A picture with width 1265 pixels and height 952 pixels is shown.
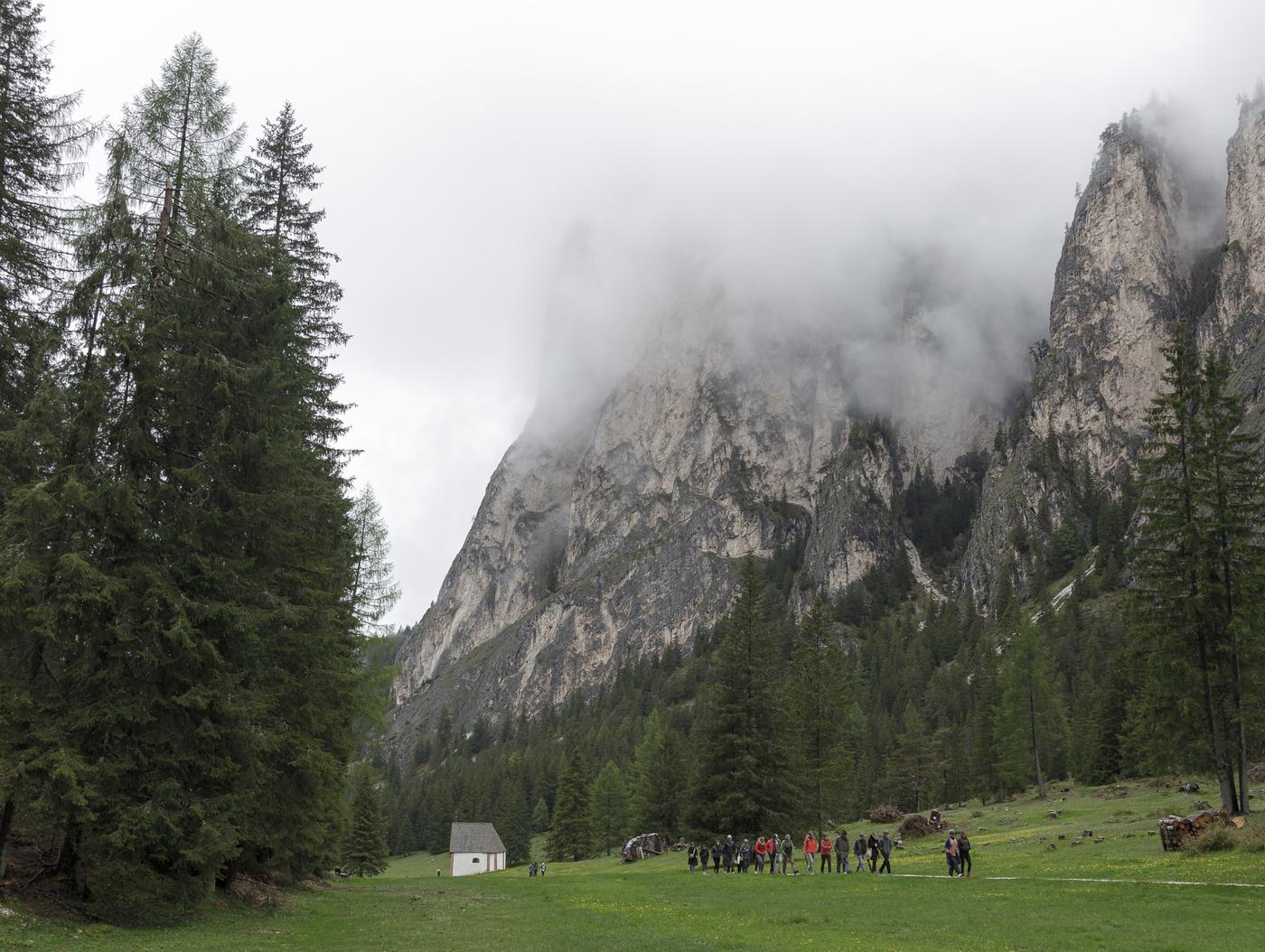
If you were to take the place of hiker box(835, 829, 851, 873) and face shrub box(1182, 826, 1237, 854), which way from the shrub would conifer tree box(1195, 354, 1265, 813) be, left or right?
left

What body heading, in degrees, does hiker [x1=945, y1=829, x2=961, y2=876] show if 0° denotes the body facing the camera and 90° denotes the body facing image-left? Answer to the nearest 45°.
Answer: approximately 315°

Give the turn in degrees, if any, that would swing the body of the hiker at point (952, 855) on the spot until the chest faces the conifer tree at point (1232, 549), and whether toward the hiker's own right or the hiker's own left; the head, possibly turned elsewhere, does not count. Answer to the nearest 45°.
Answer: approximately 90° to the hiker's own left

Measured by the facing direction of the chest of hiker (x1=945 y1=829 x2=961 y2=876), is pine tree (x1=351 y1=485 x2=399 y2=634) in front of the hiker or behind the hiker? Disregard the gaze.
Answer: behind

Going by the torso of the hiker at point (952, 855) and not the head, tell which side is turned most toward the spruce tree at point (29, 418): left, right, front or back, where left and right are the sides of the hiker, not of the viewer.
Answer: right

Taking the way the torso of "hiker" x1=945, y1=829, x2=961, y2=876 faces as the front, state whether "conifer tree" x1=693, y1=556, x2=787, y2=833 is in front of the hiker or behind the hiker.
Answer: behind

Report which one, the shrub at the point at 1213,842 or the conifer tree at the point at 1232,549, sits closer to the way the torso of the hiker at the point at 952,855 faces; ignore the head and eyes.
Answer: the shrub
